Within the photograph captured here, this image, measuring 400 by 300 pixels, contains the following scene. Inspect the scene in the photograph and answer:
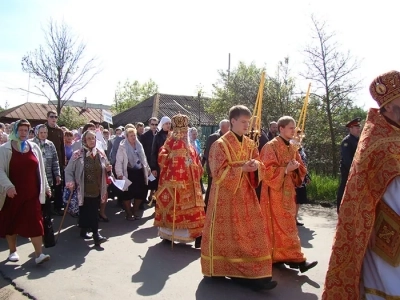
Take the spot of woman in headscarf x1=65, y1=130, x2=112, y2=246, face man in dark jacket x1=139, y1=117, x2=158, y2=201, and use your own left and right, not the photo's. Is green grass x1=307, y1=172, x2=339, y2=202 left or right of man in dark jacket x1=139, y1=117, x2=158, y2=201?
right

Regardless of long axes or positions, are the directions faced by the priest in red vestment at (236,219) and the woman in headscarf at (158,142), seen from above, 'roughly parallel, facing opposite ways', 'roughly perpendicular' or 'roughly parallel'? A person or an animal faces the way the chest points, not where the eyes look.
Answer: roughly parallel

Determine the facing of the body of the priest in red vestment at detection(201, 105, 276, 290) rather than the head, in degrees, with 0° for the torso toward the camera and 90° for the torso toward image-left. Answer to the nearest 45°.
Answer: approximately 315°

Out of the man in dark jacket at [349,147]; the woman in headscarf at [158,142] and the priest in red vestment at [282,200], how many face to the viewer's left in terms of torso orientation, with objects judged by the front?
0

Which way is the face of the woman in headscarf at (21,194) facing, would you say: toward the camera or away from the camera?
toward the camera

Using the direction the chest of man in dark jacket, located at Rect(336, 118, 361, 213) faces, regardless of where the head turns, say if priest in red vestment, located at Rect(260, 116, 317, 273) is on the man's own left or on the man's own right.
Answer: on the man's own right

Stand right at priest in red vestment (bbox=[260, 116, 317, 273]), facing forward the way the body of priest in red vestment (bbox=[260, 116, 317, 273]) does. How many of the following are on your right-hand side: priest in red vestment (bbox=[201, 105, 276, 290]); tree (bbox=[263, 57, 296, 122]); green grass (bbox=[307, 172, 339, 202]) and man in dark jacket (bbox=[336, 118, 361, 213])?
1

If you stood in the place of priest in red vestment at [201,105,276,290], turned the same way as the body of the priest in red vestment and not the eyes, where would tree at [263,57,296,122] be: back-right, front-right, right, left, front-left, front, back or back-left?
back-left

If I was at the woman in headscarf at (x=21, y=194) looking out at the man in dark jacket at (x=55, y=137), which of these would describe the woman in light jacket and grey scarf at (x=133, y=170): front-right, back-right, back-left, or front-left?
front-right

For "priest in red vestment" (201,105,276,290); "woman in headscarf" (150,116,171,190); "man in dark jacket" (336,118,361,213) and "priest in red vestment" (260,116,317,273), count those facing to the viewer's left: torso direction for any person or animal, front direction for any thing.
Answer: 0

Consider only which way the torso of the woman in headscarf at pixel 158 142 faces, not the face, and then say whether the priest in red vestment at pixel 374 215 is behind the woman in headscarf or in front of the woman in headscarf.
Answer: in front

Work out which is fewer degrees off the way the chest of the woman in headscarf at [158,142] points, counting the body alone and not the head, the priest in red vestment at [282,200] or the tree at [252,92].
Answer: the priest in red vestment

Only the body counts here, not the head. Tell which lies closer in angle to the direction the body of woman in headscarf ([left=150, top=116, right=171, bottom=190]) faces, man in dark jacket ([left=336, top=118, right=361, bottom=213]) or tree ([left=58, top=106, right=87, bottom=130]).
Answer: the man in dark jacket
